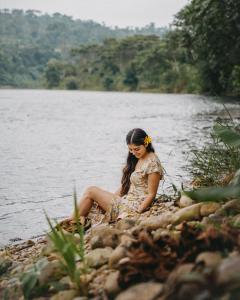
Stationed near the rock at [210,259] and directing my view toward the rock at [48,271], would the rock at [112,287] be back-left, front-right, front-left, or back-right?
front-left

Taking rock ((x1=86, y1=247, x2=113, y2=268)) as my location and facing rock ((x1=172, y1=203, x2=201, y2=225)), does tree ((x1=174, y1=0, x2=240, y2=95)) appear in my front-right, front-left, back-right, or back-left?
front-left

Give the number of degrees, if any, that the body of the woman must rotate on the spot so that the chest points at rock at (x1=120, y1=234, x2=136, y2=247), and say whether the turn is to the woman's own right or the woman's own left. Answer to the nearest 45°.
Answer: approximately 45° to the woman's own left

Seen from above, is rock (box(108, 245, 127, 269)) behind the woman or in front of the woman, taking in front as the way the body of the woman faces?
in front

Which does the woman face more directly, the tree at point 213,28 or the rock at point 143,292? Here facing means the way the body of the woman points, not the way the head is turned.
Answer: the rock

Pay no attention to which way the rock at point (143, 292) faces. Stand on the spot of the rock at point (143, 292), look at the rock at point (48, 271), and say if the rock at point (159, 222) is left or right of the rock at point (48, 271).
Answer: right

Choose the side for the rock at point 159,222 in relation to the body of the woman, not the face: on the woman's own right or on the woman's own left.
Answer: on the woman's own left

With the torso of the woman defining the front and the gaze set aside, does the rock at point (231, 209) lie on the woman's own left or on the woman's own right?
on the woman's own left

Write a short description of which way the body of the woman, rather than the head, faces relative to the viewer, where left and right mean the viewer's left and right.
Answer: facing the viewer and to the left of the viewer

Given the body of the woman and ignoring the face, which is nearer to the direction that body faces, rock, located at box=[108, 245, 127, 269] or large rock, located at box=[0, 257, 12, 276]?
the large rock

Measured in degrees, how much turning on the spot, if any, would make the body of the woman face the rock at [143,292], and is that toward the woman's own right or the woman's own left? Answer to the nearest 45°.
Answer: approximately 45° to the woman's own left

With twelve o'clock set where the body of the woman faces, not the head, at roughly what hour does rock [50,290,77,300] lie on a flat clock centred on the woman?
The rock is roughly at 11 o'clock from the woman.

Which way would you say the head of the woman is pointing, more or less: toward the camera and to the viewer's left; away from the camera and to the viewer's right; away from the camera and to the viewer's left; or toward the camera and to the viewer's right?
toward the camera and to the viewer's left

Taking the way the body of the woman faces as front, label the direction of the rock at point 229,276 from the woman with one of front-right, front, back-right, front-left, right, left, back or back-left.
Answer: front-left

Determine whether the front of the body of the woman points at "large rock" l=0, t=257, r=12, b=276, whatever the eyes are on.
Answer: yes
